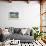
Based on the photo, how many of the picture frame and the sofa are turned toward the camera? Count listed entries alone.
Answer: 2

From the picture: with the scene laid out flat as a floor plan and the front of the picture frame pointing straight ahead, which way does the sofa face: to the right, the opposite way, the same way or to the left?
the same way

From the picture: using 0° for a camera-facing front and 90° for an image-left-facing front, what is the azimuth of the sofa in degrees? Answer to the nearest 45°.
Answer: approximately 0°

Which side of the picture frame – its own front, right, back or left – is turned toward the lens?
front
